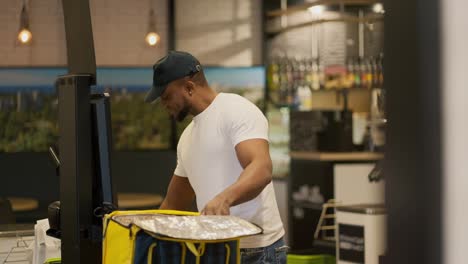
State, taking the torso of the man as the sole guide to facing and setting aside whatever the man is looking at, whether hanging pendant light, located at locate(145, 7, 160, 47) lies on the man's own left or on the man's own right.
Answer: on the man's own right

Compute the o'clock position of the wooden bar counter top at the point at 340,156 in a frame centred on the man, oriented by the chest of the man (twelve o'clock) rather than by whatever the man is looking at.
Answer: The wooden bar counter top is roughly at 5 o'clock from the man.

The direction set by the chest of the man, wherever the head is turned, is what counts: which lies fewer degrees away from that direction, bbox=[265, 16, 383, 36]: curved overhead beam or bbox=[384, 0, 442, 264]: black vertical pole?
the black vertical pole

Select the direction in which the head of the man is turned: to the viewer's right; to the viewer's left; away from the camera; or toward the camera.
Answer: to the viewer's left

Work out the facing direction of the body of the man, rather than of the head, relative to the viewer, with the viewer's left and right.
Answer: facing the viewer and to the left of the viewer

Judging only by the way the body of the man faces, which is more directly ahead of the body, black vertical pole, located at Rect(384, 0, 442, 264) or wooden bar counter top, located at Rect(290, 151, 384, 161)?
the black vertical pole

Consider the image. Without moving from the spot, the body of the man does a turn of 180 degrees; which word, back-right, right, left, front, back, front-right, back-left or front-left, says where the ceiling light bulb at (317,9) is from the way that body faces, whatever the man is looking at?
front-left

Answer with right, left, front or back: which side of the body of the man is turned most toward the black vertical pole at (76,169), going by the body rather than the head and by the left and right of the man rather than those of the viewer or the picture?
front

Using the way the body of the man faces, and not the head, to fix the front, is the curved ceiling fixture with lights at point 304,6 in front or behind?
behind

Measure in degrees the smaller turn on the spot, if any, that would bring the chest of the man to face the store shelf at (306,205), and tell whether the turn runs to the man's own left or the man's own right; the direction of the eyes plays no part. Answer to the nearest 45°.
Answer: approximately 135° to the man's own right

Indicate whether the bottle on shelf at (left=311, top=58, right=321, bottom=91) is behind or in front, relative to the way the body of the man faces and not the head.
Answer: behind
